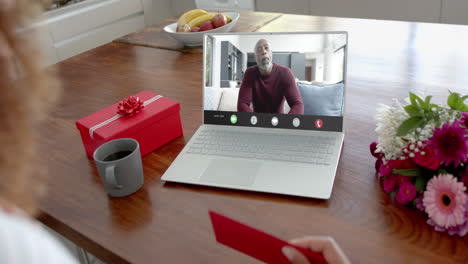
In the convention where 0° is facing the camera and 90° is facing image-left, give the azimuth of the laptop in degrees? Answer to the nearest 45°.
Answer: approximately 0°

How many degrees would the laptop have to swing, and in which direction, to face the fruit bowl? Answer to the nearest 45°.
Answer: approximately 180°

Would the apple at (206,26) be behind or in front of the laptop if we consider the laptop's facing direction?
behind

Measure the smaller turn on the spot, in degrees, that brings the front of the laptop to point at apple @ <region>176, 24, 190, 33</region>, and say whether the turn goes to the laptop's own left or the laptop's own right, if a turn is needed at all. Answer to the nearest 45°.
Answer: approximately 180°

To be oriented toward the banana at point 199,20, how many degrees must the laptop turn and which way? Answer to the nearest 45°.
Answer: approximately 180°

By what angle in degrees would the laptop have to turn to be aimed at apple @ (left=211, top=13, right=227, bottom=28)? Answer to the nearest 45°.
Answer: approximately 180°

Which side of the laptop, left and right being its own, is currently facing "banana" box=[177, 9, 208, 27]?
back
